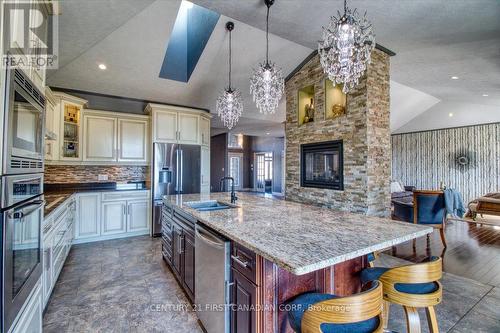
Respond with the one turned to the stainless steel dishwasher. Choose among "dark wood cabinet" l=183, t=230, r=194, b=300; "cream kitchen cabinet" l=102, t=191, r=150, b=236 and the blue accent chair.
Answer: the cream kitchen cabinet

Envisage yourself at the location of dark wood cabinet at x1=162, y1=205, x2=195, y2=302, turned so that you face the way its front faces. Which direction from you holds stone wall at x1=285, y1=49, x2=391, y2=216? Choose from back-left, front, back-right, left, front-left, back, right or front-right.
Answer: back

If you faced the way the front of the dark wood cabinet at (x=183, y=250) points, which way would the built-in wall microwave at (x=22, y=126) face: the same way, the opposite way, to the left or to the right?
the opposite way

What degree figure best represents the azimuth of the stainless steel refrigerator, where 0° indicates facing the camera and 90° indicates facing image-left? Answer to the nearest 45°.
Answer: approximately 0°

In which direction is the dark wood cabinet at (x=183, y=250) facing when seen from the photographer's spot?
facing to the left of the viewer

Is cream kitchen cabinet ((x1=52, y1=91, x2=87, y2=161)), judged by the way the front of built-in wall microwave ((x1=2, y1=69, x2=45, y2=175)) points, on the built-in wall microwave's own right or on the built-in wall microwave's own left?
on the built-in wall microwave's own left

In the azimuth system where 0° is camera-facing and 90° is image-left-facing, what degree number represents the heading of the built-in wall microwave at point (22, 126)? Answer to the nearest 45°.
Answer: approximately 315°

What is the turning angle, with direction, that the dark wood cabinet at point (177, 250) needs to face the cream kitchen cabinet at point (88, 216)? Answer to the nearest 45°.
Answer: approximately 45° to its right

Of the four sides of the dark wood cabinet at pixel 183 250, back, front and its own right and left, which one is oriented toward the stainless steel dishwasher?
left

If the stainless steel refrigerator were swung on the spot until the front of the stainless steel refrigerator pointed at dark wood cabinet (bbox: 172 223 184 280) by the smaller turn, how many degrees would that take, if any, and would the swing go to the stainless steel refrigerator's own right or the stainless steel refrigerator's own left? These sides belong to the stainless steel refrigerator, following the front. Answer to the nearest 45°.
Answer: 0° — it already faces it

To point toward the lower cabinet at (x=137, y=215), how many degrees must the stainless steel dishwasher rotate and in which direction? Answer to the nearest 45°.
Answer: approximately 90° to its right

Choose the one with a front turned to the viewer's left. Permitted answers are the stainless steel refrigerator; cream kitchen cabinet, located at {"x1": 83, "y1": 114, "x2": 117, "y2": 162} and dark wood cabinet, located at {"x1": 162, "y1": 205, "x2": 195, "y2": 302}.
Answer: the dark wood cabinet

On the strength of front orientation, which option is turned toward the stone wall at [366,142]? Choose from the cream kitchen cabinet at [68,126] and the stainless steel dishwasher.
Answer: the cream kitchen cabinet

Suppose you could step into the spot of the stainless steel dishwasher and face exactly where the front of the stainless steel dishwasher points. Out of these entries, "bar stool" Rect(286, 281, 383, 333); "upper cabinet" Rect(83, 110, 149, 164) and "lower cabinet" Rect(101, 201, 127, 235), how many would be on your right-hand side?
2

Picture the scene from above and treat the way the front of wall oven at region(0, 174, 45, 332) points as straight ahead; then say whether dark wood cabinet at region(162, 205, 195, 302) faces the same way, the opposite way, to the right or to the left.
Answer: the opposite way

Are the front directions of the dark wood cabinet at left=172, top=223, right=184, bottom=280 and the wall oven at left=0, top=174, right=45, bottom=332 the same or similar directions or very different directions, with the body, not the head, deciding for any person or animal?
very different directions
